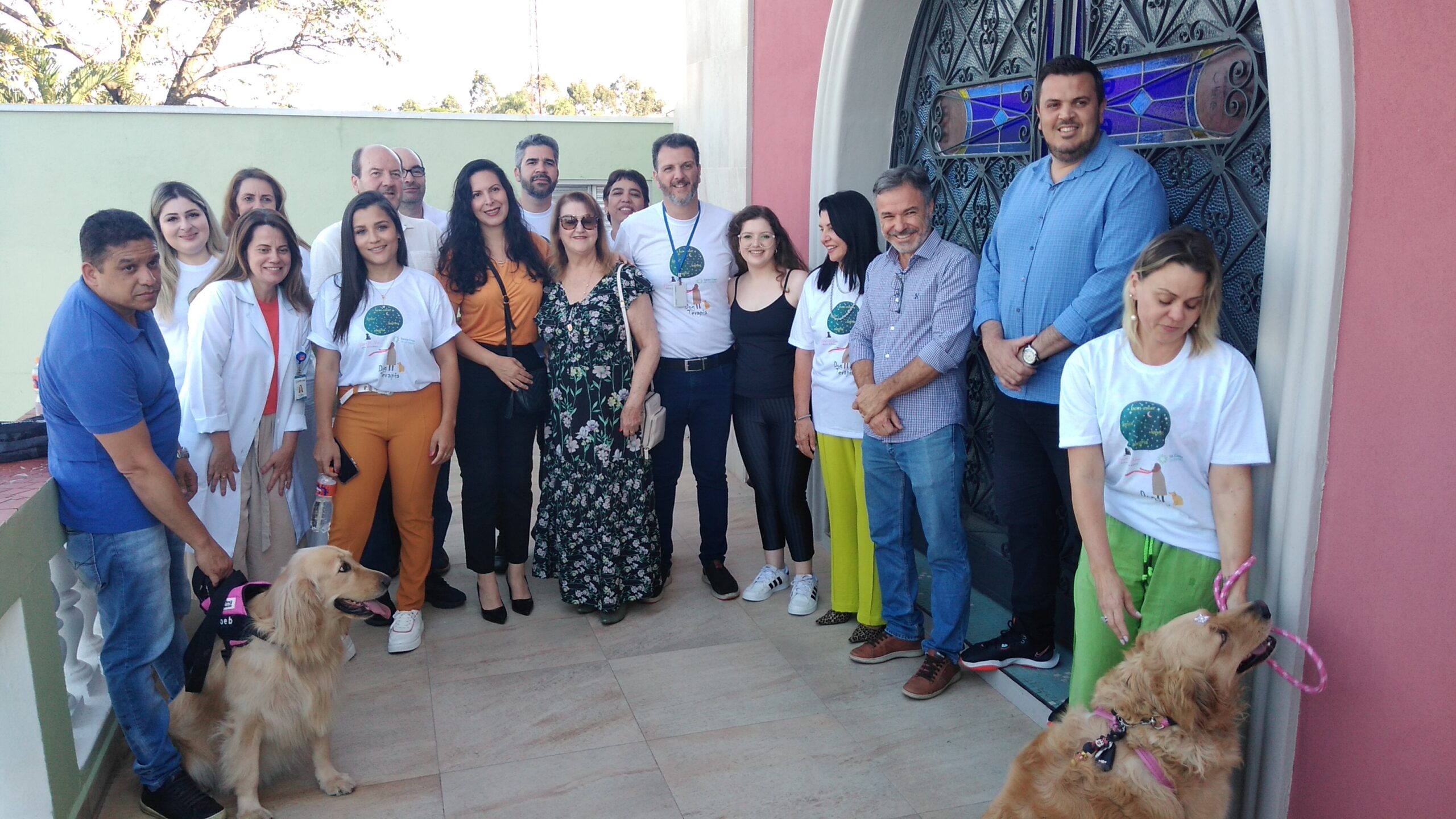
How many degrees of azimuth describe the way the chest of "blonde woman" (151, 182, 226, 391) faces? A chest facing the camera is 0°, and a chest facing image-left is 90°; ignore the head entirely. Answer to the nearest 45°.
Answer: approximately 0°

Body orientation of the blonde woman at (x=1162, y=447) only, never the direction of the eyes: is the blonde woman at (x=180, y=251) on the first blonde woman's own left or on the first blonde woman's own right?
on the first blonde woman's own right

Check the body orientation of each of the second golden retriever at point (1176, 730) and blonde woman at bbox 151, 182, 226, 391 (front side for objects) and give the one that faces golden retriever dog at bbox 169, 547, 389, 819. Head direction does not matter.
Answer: the blonde woman

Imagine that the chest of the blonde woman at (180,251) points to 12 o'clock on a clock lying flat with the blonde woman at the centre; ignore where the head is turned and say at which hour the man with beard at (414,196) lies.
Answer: The man with beard is roughly at 8 o'clock from the blonde woman.

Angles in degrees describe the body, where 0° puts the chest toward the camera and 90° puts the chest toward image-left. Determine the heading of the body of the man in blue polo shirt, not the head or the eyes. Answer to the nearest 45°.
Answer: approximately 270°

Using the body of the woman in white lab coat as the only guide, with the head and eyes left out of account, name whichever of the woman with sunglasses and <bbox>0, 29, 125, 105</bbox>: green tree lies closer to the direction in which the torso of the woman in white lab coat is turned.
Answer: the woman with sunglasses

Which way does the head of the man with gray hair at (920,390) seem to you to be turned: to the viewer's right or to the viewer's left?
to the viewer's left

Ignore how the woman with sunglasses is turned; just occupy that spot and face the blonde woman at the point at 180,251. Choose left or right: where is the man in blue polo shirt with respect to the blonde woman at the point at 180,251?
left
